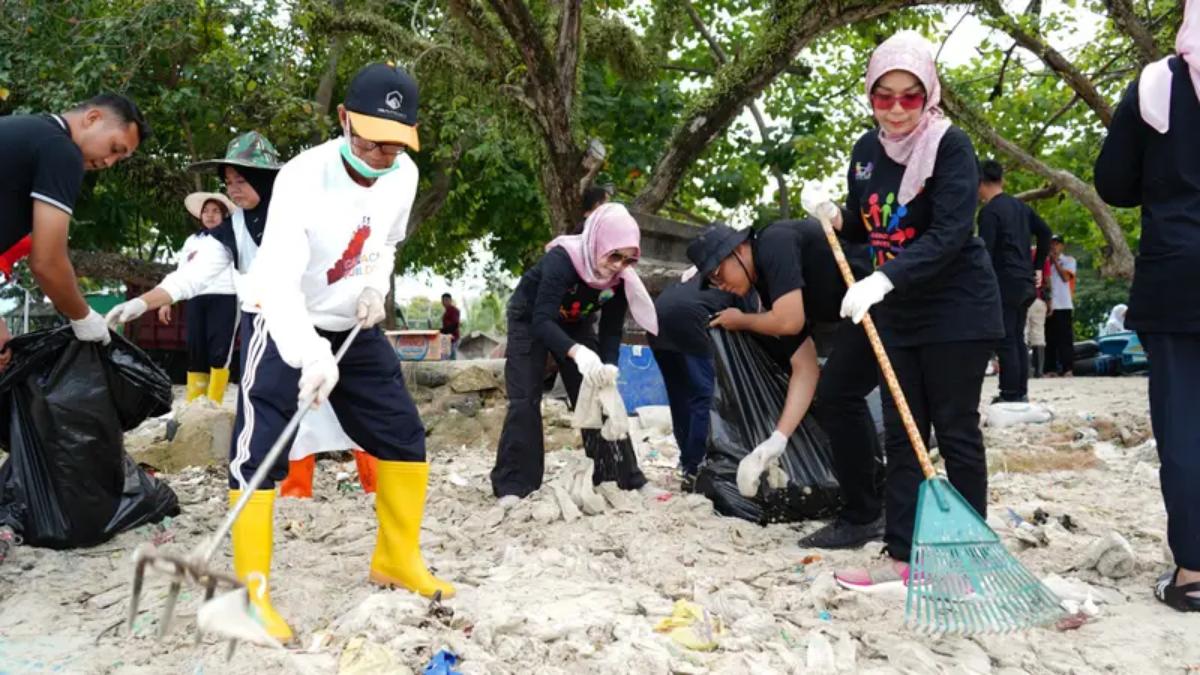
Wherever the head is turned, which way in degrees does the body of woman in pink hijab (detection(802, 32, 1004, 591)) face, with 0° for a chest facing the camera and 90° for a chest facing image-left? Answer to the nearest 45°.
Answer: approximately 45°

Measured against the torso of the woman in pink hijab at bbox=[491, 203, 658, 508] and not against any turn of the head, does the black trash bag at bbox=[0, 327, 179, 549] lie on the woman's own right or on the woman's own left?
on the woman's own right

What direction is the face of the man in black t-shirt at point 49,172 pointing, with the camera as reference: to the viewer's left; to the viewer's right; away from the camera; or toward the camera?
to the viewer's right

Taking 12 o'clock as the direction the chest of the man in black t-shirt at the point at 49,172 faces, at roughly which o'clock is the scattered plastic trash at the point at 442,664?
The scattered plastic trash is roughly at 2 o'clock from the man in black t-shirt.

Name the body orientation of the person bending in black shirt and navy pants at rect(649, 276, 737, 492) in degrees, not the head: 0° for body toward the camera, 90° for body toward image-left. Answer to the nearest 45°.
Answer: approximately 225°

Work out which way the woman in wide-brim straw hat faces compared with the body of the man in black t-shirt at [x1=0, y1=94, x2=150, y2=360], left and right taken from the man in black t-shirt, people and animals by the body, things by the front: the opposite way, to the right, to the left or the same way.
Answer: to the right
